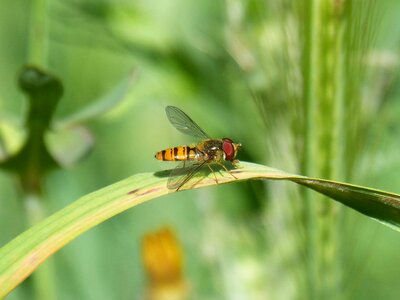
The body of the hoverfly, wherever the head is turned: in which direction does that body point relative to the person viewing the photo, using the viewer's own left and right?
facing to the right of the viewer
